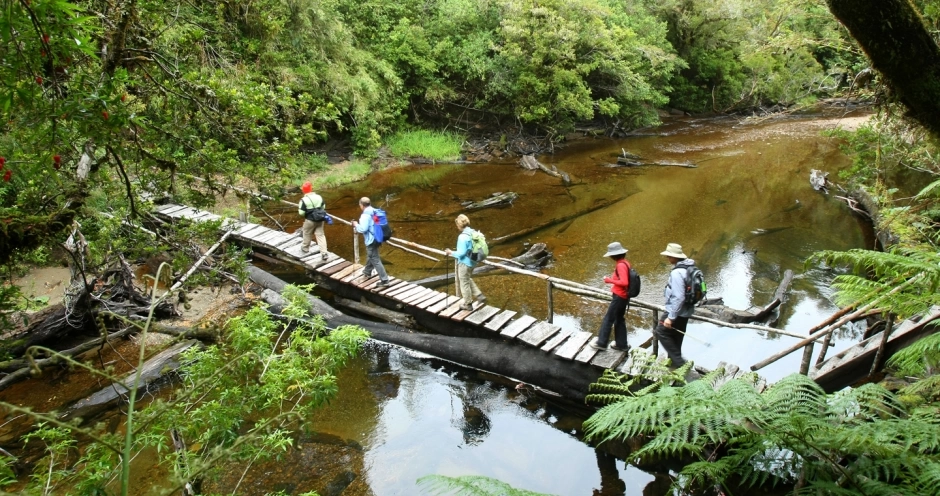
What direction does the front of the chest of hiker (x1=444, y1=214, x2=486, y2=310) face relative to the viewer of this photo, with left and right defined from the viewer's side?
facing to the left of the viewer

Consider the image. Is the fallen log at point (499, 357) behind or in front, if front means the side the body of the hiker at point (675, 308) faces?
in front

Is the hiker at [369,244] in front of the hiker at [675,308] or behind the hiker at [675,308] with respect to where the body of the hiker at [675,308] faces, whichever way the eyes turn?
in front

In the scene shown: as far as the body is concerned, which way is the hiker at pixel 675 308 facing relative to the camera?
to the viewer's left

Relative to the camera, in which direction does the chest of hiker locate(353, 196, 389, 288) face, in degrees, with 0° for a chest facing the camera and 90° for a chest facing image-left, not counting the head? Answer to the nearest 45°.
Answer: approximately 90°

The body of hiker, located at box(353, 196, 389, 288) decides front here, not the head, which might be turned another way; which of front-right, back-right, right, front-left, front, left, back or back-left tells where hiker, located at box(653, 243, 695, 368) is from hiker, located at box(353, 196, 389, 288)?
back-left

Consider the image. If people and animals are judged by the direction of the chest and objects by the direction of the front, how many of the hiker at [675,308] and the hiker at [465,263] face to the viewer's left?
2

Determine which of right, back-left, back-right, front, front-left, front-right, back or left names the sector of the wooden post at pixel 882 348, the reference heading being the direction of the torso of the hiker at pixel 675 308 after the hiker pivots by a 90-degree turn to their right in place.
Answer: right

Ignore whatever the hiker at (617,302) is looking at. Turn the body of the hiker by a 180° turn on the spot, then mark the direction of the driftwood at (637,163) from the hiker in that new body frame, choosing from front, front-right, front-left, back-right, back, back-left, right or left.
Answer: left

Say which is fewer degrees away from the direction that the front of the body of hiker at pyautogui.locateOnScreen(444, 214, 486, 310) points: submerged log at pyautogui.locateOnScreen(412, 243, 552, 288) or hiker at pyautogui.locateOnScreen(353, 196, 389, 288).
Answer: the hiker

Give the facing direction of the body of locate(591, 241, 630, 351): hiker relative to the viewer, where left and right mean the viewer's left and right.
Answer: facing to the left of the viewer
